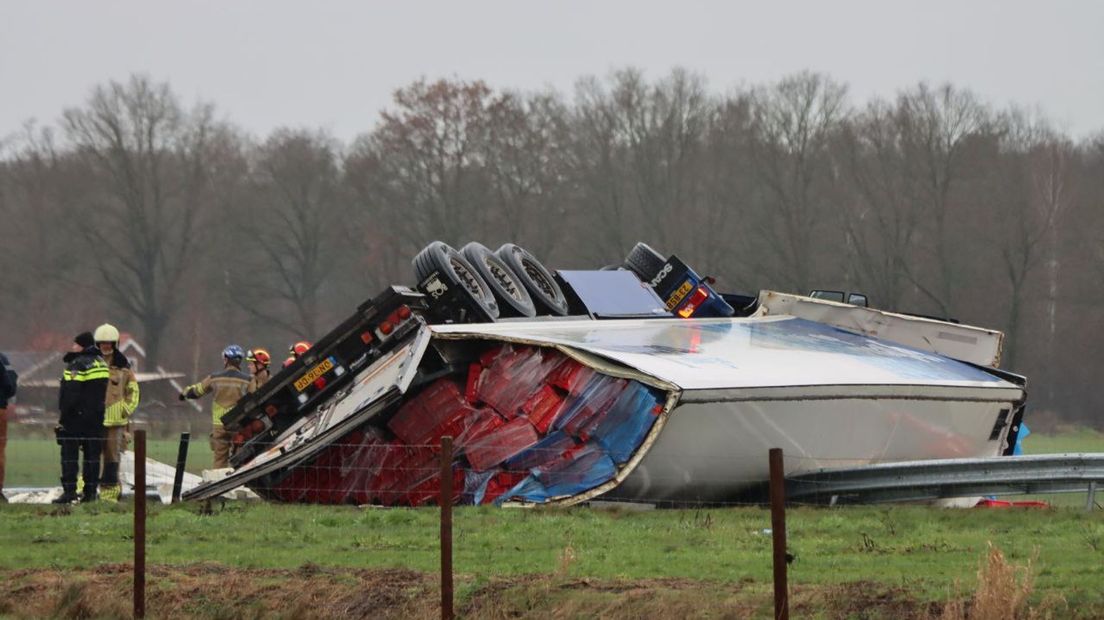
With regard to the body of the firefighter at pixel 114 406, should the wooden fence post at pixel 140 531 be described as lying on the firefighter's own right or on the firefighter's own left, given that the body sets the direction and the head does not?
on the firefighter's own left

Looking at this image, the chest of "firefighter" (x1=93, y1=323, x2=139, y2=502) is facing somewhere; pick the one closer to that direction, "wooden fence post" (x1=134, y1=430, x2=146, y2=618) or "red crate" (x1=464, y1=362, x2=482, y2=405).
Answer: the wooden fence post

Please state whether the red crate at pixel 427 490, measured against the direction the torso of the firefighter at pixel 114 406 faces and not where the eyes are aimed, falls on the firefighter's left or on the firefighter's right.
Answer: on the firefighter's left

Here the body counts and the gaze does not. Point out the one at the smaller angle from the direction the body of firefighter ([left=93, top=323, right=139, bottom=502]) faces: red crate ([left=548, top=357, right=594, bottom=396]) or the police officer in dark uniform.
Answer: the police officer in dark uniform

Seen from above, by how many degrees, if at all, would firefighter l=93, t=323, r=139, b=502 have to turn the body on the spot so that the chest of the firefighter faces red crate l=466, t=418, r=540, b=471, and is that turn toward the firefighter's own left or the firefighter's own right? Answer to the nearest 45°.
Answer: approximately 90° to the firefighter's own left

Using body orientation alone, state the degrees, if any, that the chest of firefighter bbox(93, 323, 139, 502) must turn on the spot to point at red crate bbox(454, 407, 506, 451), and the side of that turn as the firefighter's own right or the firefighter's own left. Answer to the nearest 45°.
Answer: approximately 90° to the firefighter's own left

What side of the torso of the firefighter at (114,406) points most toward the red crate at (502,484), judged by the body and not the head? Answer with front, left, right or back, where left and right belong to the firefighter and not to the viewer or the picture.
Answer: left
